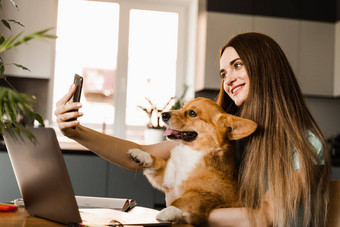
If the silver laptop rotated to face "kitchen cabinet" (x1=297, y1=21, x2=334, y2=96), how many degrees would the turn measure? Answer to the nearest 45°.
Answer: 0° — it already faces it

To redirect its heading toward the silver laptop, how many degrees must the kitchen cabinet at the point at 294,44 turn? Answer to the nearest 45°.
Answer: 0° — it already faces it

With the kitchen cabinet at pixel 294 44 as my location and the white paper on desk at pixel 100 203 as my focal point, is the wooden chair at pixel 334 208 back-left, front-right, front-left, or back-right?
front-left

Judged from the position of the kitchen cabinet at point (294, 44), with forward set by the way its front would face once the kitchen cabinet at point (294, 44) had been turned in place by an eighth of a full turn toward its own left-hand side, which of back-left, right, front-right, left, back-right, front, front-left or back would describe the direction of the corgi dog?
front-right

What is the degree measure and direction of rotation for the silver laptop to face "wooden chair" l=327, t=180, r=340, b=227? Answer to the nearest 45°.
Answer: approximately 45° to its right

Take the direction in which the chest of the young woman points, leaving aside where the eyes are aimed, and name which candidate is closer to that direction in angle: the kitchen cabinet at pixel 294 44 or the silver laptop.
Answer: the silver laptop

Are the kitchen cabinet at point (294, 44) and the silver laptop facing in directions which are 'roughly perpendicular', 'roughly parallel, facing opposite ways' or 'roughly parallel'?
roughly parallel, facing opposite ways

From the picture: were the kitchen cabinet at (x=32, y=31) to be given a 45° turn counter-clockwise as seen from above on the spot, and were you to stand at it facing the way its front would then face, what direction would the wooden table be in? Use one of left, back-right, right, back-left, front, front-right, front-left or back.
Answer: front-right

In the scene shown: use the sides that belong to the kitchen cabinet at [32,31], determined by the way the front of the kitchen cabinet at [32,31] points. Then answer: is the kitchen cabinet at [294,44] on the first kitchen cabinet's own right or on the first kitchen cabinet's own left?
on the first kitchen cabinet's own left

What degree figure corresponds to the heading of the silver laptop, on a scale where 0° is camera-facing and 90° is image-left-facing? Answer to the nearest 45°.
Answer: approximately 225°

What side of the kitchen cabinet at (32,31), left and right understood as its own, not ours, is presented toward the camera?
front

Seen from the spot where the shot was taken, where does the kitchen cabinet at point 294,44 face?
facing the viewer

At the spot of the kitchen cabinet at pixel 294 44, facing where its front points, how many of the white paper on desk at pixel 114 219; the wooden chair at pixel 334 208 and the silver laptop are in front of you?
3

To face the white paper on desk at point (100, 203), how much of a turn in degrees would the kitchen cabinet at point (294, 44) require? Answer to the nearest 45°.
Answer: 0° — it already faces it

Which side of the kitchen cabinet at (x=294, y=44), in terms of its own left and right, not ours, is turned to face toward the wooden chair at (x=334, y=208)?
front

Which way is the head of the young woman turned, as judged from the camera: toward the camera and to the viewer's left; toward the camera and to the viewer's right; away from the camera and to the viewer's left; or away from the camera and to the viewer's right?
toward the camera and to the viewer's left

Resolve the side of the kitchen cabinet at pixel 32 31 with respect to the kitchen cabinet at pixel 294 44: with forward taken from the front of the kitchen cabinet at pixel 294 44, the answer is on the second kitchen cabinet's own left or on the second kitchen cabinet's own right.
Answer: on the second kitchen cabinet's own right
